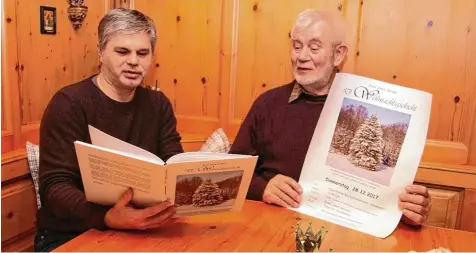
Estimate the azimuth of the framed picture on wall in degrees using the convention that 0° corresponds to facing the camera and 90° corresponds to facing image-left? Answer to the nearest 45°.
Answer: approximately 315°

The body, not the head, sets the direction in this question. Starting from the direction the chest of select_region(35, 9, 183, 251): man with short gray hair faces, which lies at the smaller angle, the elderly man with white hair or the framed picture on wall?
the elderly man with white hair

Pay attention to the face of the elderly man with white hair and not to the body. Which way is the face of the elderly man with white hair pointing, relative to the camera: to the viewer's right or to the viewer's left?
to the viewer's left

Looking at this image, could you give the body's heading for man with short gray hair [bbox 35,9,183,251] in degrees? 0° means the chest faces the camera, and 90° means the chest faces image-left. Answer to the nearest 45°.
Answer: approximately 315°

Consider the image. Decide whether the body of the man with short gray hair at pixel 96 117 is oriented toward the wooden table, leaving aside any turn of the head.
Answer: yes

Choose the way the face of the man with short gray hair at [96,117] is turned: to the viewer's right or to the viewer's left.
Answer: to the viewer's right
